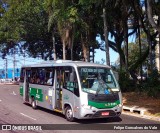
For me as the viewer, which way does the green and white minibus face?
facing the viewer and to the right of the viewer

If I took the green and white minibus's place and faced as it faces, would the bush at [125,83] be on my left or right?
on my left
